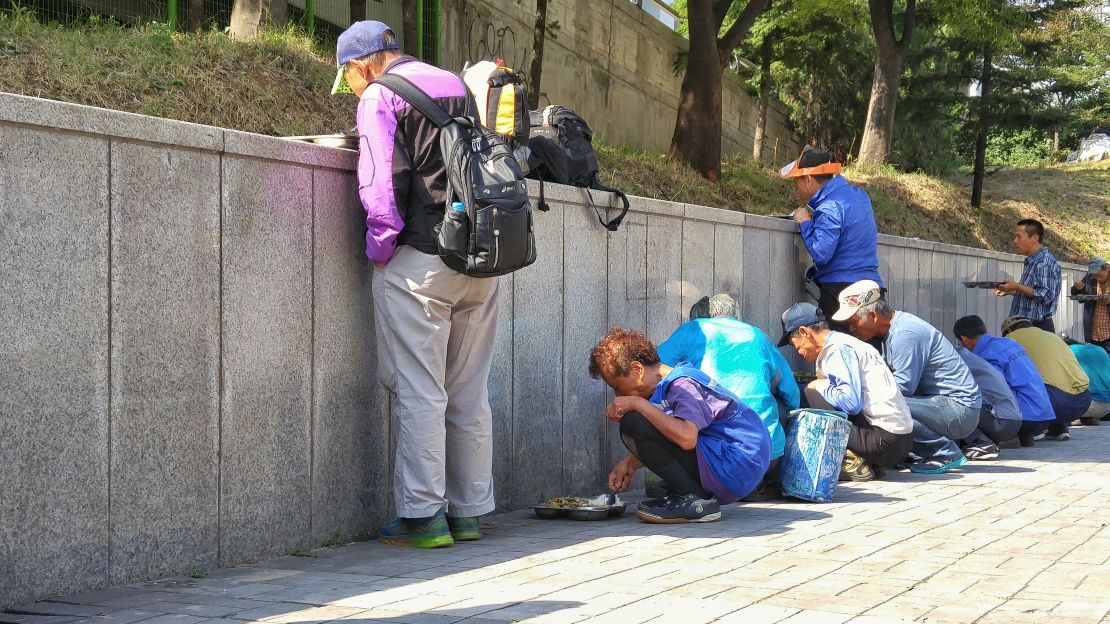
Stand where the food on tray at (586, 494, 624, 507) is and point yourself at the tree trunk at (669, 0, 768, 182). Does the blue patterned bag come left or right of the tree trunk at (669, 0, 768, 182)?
right

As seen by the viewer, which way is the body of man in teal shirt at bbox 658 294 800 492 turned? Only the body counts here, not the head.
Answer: away from the camera

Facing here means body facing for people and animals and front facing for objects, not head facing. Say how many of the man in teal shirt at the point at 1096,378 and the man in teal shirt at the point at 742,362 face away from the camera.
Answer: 1

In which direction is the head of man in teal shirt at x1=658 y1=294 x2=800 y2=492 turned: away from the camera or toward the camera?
away from the camera

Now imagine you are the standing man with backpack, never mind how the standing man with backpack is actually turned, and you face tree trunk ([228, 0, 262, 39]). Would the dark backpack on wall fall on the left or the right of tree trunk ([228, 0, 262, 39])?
right

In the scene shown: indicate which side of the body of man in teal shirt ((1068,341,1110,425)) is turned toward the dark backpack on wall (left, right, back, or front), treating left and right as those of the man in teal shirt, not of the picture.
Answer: left

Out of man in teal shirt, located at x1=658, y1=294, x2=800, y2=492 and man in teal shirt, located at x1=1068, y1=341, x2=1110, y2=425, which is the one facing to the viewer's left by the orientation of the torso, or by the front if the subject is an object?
man in teal shirt, located at x1=1068, y1=341, x2=1110, y2=425

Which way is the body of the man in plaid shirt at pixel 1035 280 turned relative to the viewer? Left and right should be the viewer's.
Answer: facing to the left of the viewer

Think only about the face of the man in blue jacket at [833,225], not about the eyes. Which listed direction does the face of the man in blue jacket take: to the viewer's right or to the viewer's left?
to the viewer's left

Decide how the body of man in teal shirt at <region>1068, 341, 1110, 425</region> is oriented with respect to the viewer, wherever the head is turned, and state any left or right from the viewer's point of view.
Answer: facing to the left of the viewer

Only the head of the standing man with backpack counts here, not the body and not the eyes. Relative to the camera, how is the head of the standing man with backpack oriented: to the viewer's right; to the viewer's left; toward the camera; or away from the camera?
to the viewer's left

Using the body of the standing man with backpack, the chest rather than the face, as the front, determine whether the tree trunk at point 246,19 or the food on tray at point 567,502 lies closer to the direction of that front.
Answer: the tree trunk

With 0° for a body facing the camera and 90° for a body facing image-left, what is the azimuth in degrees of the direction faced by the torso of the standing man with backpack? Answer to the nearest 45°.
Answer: approximately 135°
